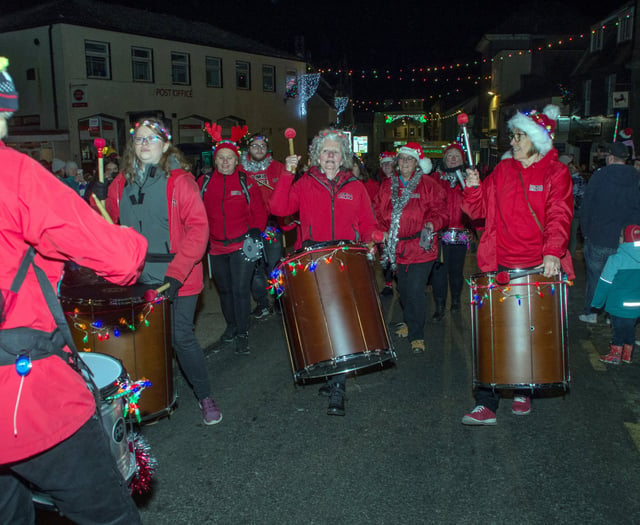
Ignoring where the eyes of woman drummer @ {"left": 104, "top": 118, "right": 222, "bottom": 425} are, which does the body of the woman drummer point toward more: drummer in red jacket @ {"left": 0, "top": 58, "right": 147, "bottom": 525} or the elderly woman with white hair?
the drummer in red jacket

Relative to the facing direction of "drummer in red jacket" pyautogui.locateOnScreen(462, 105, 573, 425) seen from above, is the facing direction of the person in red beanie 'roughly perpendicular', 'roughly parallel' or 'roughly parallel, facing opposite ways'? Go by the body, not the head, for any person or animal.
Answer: roughly perpendicular

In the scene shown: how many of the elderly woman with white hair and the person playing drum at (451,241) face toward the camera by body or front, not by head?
2
